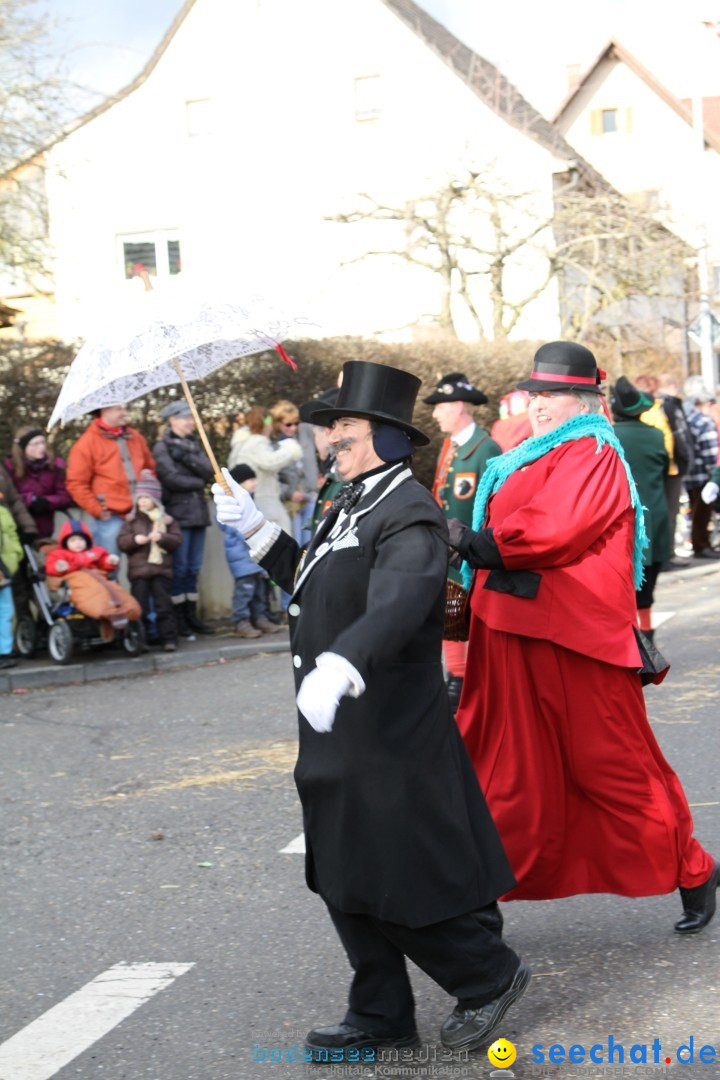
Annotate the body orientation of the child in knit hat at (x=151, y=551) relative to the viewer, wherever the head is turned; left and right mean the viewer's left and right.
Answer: facing the viewer

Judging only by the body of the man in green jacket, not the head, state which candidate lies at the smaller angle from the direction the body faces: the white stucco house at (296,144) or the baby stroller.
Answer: the baby stroller

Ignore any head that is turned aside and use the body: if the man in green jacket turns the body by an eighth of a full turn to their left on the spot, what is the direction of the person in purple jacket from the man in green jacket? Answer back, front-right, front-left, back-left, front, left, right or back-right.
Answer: back-right

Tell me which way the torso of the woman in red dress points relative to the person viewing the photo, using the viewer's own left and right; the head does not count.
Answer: facing to the left of the viewer

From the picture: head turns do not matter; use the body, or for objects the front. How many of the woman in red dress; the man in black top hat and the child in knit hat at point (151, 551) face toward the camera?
1

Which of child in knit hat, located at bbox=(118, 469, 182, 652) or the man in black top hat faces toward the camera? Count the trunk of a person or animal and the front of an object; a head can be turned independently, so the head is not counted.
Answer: the child in knit hat

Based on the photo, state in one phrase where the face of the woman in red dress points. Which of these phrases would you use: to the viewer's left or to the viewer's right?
to the viewer's left

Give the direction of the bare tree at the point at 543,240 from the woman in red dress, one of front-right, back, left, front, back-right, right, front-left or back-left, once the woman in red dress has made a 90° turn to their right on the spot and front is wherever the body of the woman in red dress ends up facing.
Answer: front

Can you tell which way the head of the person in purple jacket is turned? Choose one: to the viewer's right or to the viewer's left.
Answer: to the viewer's right

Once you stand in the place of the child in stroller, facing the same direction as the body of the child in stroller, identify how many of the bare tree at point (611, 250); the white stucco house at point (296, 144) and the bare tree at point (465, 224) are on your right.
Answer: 0

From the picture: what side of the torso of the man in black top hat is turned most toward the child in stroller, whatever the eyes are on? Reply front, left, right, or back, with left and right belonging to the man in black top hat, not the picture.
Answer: right

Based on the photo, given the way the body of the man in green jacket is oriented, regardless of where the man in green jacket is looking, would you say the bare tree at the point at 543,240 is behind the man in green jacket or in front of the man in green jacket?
behind

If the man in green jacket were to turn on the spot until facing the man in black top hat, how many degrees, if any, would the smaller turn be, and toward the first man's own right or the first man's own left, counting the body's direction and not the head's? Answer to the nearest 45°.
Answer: approximately 45° to the first man's own left

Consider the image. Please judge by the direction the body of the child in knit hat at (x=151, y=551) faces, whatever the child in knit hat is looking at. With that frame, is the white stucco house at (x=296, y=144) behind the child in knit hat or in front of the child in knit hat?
behind

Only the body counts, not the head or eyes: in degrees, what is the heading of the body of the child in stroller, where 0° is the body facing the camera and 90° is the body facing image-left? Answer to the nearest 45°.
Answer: approximately 315°

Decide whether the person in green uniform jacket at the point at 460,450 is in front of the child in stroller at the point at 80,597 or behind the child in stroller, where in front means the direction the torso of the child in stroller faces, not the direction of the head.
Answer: in front

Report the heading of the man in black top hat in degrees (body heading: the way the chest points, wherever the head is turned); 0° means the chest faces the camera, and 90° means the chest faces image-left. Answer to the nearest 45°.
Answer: approximately 90°
